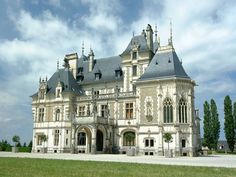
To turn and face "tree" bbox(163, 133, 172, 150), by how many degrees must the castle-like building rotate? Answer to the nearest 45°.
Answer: approximately 90° to its left

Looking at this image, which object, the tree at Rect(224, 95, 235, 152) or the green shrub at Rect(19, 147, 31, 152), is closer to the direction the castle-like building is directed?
the green shrub

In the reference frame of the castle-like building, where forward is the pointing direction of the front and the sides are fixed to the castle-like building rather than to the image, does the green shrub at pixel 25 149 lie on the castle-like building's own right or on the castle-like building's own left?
on the castle-like building's own right
